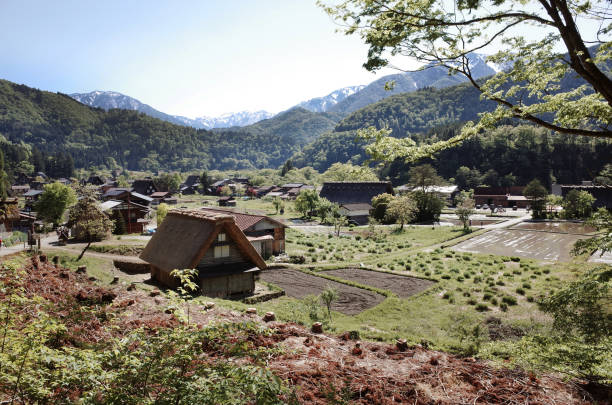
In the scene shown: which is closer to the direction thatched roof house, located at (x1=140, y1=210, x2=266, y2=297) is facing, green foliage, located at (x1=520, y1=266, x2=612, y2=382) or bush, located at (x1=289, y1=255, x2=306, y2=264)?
the green foliage

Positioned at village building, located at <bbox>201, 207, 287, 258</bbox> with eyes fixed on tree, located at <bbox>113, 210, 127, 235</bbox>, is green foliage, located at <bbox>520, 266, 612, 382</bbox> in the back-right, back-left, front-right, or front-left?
back-left

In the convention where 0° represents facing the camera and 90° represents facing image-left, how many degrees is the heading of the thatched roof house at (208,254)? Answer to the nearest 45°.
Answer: approximately 315°

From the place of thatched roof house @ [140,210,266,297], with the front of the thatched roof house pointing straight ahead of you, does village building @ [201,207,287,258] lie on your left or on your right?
on your left

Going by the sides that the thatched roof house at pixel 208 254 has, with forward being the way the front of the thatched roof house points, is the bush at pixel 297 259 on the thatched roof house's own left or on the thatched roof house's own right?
on the thatched roof house's own left

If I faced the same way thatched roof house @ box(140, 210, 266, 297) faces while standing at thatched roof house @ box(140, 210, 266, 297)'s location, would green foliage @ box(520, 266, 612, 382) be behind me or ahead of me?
ahead

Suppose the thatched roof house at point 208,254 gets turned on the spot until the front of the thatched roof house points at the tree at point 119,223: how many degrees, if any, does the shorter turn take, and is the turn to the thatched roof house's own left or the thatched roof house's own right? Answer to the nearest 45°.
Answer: approximately 135° to the thatched roof house's own left

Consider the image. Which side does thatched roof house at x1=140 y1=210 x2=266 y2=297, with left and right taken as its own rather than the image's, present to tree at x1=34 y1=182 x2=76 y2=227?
back
